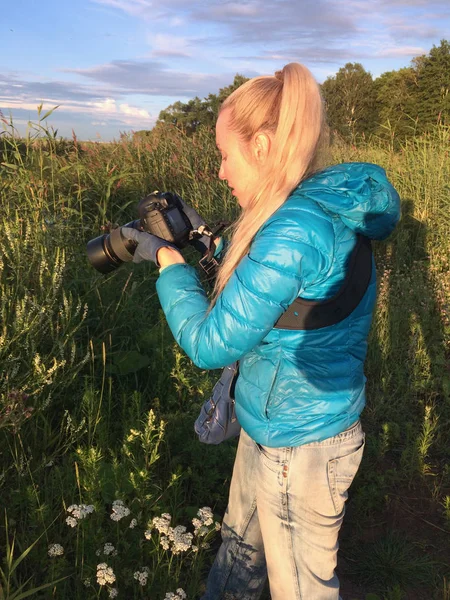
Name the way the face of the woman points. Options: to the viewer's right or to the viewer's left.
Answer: to the viewer's left

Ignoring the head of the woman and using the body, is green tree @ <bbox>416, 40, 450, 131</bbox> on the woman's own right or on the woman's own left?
on the woman's own right

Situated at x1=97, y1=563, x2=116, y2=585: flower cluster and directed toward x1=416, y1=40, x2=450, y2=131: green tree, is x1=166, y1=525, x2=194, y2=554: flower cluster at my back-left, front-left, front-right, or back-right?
front-right

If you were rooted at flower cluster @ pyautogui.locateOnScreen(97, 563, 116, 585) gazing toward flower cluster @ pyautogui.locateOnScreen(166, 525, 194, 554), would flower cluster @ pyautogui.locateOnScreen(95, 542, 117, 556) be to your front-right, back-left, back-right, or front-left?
front-left

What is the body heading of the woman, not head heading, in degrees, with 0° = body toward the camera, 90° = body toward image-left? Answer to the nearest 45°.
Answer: approximately 90°
